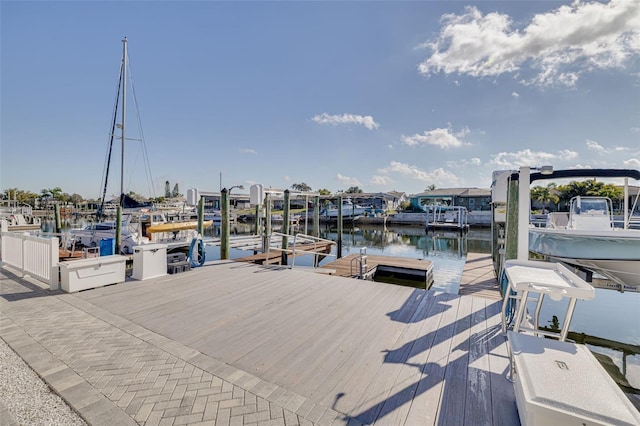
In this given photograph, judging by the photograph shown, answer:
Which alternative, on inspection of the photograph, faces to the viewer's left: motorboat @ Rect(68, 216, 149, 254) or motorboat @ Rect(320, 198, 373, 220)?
motorboat @ Rect(68, 216, 149, 254)

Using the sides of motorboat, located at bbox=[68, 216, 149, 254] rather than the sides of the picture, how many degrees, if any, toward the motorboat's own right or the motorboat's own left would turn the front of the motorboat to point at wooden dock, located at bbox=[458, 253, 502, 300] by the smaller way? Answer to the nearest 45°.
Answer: approximately 135° to the motorboat's own left

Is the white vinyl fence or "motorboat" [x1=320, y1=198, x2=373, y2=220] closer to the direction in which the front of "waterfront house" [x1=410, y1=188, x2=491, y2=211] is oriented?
the white vinyl fence

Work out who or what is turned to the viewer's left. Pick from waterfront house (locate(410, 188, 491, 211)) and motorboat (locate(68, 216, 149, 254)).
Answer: the motorboat

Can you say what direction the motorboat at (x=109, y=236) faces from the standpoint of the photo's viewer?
facing to the left of the viewer
